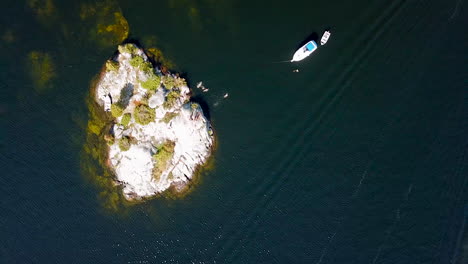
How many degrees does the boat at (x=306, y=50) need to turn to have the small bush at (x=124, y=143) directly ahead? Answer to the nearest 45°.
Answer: approximately 45° to its right

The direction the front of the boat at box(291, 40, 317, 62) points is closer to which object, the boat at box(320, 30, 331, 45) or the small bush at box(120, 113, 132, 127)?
the small bush

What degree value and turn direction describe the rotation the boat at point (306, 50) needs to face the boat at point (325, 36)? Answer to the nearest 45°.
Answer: approximately 135° to its left

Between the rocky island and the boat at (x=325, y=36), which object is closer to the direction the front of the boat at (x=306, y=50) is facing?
the rocky island

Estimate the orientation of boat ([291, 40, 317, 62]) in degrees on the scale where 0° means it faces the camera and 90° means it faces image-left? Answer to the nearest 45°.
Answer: approximately 45°

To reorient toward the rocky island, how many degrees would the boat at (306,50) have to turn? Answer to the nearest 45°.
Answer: approximately 45° to its right

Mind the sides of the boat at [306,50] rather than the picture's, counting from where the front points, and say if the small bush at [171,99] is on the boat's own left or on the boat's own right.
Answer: on the boat's own right
